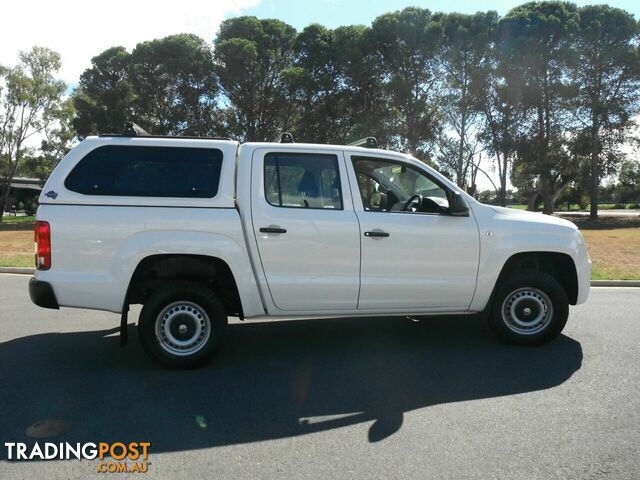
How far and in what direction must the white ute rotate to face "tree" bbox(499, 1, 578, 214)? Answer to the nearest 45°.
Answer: approximately 45° to its left

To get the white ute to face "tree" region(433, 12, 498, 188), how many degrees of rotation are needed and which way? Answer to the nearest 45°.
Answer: approximately 90° to its left

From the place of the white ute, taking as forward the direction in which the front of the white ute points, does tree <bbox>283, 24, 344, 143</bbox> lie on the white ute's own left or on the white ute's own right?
on the white ute's own left

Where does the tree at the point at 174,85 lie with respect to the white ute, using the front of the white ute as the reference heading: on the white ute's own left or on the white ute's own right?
on the white ute's own left

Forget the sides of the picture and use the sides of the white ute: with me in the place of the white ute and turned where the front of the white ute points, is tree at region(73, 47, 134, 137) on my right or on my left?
on my left

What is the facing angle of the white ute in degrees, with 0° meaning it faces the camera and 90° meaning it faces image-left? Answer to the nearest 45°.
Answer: approximately 270°

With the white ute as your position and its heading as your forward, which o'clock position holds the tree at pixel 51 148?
The tree is roughly at 8 o'clock from the white ute.

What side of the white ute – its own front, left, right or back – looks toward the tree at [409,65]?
left

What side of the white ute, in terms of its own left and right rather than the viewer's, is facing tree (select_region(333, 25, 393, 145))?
left
